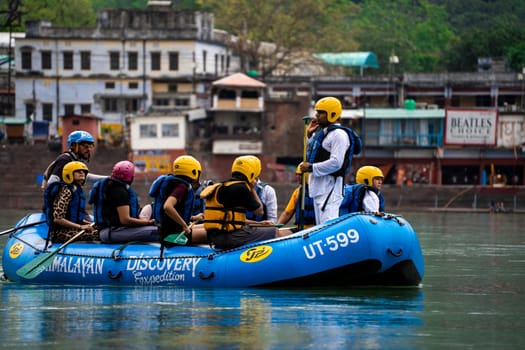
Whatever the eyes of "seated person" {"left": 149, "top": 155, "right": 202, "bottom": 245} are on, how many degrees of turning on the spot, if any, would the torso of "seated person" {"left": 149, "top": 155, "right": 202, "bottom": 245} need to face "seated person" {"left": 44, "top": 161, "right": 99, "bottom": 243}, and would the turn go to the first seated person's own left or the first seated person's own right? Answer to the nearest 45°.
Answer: approximately 135° to the first seated person's own left

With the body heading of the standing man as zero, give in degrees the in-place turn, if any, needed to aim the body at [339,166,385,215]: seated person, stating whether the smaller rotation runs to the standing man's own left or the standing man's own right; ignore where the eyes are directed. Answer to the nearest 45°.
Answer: approximately 135° to the standing man's own right

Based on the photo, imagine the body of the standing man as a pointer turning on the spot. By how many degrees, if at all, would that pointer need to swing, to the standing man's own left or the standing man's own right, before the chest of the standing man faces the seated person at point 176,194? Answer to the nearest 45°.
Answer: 0° — they already face them

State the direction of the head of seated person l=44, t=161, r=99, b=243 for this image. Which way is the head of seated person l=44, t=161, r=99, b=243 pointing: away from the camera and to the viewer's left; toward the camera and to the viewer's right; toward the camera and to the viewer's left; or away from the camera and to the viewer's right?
toward the camera and to the viewer's right

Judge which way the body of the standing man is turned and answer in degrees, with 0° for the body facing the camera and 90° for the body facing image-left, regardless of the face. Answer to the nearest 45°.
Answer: approximately 90°

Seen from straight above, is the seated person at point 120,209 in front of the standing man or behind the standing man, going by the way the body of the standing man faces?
in front

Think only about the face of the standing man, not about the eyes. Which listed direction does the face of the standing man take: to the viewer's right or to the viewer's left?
to the viewer's left

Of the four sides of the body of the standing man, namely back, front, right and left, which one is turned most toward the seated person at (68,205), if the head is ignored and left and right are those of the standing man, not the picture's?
front

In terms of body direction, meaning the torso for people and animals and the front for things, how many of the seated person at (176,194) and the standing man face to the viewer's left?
1

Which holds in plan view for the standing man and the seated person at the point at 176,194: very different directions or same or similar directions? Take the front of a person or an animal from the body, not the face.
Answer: very different directions
